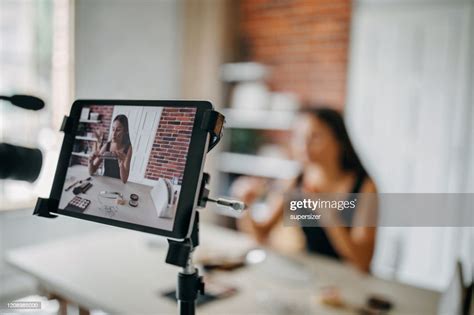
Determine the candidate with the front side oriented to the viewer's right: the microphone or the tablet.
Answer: the microphone

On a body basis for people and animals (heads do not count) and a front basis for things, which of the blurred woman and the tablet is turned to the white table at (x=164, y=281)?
the blurred woman

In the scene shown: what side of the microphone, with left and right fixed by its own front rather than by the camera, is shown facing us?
right

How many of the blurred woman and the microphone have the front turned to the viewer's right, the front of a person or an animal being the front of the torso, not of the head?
1

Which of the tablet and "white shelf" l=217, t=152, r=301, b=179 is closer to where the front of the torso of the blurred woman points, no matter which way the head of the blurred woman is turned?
the tablet

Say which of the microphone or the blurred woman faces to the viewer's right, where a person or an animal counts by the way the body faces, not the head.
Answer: the microphone

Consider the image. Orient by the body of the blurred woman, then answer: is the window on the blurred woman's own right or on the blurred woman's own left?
on the blurred woman's own right

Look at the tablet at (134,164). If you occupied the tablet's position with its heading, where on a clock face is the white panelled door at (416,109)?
The white panelled door is roughly at 6 o'clock from the tablet.

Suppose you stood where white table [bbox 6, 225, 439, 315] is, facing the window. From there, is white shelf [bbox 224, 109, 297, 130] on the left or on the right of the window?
right
